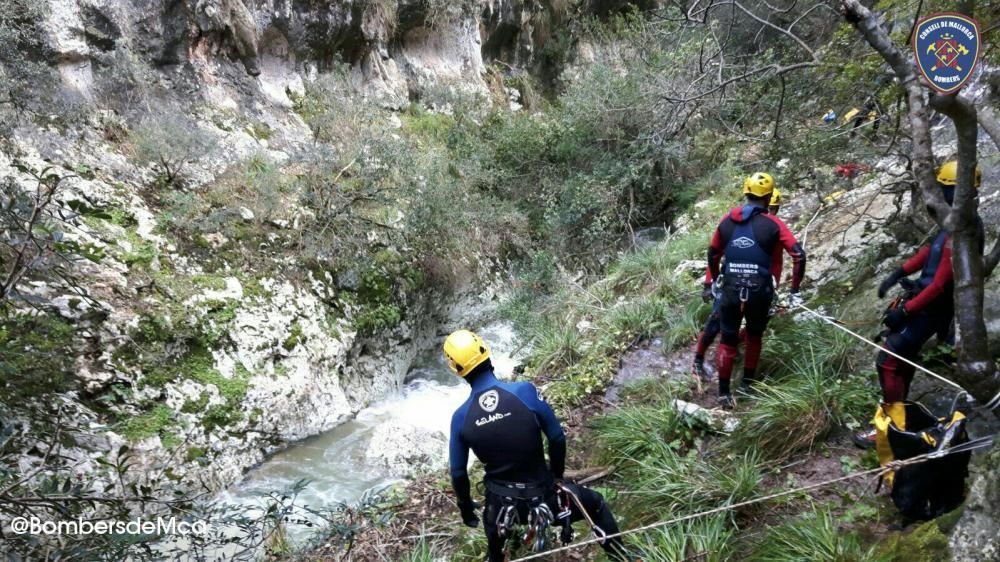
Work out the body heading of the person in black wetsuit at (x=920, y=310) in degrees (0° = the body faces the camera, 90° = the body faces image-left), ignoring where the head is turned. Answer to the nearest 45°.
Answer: approximately 90°

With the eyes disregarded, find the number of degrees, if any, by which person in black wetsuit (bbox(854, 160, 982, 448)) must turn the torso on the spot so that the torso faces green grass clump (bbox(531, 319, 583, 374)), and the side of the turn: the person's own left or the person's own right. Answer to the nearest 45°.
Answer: approximately 45° to the person's own right

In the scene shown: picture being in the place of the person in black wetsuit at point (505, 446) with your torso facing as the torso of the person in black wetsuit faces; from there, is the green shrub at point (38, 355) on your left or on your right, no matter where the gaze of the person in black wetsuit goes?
on your left

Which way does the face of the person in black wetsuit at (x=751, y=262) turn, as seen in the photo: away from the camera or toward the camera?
away from the camera

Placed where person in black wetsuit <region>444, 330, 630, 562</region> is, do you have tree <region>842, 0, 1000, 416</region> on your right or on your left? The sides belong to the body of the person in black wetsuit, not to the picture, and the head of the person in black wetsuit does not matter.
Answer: on your right

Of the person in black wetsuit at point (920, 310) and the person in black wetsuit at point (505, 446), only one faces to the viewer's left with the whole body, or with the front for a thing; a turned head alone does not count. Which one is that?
the person in black wetsuit at point (920, 310)

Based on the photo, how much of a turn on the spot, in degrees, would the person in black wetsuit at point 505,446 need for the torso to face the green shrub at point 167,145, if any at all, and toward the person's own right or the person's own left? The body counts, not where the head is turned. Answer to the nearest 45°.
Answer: approximately 45° to the person's own left

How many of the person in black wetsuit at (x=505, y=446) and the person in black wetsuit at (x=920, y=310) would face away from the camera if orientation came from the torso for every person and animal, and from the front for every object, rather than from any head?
1

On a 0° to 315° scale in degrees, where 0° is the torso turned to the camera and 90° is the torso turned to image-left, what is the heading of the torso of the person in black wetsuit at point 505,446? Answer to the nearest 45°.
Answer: approximately 180°

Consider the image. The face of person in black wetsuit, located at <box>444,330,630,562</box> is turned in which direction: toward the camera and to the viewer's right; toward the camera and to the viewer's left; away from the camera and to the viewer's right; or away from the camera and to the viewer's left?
away from the camera and to the viewer's left
